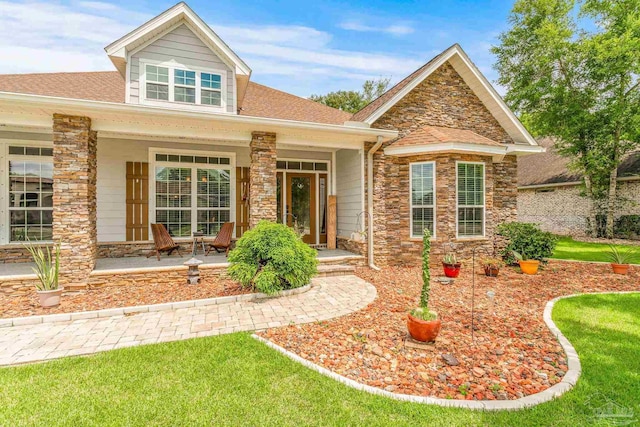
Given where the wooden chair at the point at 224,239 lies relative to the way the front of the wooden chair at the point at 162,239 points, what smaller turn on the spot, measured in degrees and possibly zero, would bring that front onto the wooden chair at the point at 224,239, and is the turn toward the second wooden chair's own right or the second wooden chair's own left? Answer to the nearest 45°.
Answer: approximately 45° to the second wooden chair's own left

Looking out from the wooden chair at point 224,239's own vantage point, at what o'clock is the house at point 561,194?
The house is roughly at 7 o'clock from the wooden chair.

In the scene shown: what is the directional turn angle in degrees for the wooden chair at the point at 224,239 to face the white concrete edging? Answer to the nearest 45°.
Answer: approximately 45° to its left

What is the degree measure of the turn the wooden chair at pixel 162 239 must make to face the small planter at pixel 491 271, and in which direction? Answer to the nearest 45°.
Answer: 0° — it already faces it

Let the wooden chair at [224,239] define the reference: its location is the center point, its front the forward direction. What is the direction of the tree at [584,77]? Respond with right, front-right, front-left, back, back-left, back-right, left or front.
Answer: back-left

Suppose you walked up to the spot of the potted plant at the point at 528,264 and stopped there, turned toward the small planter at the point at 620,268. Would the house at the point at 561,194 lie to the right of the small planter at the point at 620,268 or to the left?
left

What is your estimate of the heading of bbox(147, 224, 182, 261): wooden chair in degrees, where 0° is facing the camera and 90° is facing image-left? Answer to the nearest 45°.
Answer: approximately 315°

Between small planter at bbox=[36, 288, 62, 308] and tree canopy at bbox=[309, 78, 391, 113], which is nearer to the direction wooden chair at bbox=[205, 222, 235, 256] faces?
the small planter

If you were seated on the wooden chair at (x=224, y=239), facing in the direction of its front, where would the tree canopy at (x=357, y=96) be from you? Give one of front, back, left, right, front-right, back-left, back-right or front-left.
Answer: back

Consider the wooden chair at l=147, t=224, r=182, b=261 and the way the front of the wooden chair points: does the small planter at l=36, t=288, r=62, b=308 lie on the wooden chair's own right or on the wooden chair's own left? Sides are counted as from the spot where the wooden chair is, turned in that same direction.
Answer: on the wooden chair's own right

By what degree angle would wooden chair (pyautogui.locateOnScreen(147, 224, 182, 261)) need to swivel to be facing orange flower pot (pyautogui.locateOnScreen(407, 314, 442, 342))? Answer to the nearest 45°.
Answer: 0° — it already faces it

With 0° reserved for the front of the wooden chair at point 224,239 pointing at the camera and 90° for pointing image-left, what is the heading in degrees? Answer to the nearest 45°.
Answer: approximately 45°

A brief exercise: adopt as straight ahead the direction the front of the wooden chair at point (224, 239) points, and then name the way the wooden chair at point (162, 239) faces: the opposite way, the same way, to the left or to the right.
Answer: to the left
